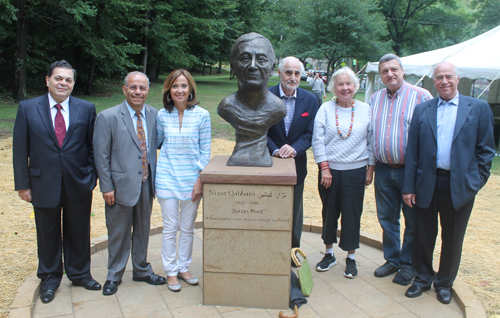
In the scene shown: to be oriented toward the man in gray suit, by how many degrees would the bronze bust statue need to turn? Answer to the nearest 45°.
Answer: approximately 90° to its right

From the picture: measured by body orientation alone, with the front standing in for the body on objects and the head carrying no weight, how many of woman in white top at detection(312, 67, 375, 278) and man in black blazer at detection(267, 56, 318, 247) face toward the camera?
2

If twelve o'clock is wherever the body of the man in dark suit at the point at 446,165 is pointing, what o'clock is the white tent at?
The white tent is roughly at 6 o'clock from the man in dark suit.

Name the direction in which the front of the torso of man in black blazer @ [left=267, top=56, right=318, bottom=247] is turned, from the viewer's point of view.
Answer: toward the camera

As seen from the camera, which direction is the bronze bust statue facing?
toward the camera

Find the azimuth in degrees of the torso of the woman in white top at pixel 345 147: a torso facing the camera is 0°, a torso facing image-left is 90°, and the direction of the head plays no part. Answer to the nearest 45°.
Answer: approximately 0°

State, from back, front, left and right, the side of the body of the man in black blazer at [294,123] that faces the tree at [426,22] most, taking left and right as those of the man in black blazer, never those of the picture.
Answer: back

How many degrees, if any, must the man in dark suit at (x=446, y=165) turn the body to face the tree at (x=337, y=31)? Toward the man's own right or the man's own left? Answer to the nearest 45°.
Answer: approximately 180°

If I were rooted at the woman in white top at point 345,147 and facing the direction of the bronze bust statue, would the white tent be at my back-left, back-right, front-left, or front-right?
back-right

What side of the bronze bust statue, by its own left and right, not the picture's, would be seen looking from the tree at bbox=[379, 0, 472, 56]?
back

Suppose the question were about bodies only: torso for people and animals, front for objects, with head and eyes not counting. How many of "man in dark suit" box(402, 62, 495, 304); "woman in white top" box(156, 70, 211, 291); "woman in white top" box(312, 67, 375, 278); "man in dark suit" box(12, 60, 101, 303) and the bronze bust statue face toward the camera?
5

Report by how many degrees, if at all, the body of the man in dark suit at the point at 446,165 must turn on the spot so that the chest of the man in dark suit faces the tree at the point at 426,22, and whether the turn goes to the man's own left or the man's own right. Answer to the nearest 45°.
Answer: approximately 180°

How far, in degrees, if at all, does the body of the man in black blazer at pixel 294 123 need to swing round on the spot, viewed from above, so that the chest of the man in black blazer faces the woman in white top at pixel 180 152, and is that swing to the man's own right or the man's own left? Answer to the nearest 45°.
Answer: approximately 45° to the man's own right
